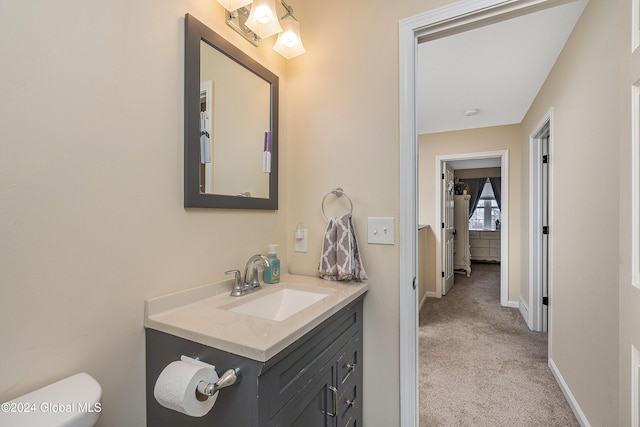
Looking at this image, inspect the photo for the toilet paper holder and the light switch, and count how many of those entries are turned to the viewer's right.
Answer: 0

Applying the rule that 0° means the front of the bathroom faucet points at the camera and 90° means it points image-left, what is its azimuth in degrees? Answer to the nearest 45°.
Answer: approximately 315°

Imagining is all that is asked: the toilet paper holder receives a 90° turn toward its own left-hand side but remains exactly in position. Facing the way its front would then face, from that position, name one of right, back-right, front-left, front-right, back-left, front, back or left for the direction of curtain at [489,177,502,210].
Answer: left

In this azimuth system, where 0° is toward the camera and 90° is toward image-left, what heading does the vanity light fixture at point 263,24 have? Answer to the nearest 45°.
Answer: approximately 315°

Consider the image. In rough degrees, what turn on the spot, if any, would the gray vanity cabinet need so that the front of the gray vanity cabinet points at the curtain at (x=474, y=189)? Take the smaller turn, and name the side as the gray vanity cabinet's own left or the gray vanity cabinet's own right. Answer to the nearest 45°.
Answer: approximately 90° to the gray vanity cabinet's own left

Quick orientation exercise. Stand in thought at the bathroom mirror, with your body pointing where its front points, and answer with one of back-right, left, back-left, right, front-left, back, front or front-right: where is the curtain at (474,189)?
left
